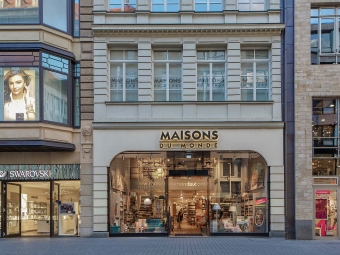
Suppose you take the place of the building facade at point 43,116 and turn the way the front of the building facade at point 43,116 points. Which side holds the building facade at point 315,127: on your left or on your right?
on your left

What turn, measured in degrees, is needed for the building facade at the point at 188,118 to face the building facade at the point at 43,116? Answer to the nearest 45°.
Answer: approximately 90° to its right

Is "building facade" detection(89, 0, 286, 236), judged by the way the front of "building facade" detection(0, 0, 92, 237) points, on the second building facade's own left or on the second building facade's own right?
on the second building facade's own left

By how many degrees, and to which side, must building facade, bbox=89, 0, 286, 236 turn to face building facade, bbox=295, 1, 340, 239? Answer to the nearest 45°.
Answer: approximately 90° to its left

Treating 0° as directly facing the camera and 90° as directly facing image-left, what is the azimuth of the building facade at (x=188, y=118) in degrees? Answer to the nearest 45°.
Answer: approximately 0°

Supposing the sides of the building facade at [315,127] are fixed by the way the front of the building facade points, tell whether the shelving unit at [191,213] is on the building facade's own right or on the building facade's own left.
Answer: on the building facade's own right

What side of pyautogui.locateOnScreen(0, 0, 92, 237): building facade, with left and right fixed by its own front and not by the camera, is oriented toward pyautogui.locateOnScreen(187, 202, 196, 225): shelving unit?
left
